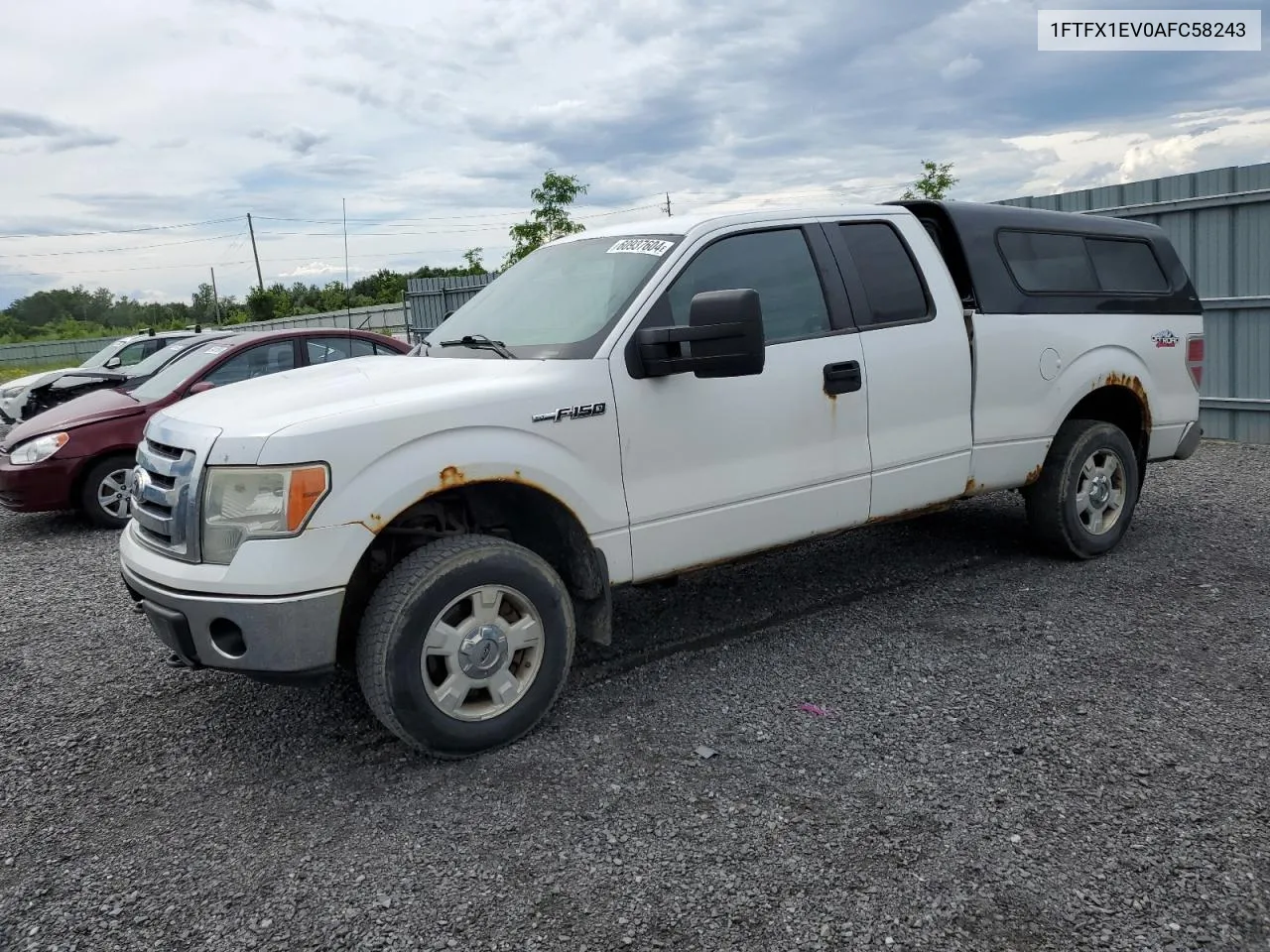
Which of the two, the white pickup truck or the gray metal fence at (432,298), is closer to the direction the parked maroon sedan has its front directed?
the white pickup truck

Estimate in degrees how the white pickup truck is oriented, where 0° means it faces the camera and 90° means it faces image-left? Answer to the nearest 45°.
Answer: approximately 45°

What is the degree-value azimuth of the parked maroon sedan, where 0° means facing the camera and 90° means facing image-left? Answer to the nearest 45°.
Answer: approximately 45°

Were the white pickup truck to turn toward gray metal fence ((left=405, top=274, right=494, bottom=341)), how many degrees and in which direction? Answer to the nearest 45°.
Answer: approximately 135° to its right

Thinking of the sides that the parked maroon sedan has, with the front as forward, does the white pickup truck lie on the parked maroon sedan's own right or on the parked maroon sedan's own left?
on the parked maroon sedan's own left

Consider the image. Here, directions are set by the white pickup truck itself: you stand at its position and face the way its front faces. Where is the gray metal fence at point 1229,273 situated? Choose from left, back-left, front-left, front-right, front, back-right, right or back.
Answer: back

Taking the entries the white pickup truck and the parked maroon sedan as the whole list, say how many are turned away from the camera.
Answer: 0

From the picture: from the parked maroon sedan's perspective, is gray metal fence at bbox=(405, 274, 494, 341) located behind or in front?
behind

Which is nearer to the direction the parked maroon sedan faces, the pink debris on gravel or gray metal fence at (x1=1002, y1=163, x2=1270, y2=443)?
the pink debris on gravel

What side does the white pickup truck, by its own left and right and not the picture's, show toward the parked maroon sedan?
right
